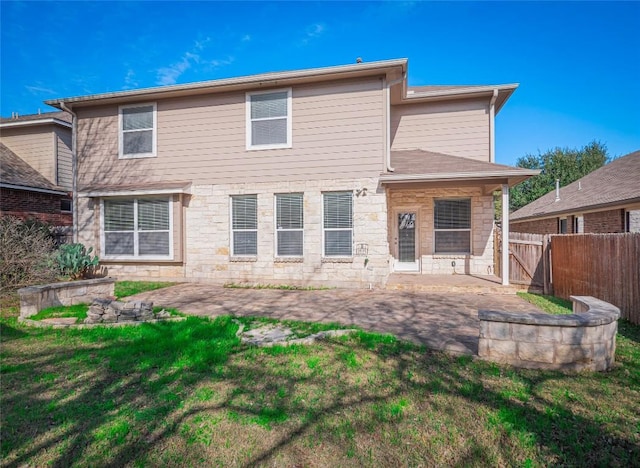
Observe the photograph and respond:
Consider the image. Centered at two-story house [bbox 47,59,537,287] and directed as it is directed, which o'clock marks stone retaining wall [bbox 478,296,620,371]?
The stone retaining wall is roughly at 5 o'clock from the two-story house.

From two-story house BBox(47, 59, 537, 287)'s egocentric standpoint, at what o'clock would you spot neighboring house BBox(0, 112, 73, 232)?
The neighboring house is roughly at 10 o'clock from the two-story house.

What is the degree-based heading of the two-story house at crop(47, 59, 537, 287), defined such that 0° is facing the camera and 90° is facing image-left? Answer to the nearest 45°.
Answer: approximately 180°

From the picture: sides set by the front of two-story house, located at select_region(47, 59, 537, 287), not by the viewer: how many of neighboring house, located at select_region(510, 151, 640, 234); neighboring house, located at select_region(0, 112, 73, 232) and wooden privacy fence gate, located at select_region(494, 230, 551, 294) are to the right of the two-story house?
2

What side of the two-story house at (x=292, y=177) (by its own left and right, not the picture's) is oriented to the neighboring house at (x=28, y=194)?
left

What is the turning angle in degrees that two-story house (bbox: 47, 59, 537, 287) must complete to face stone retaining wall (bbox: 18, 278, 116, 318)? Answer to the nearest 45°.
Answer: approximately 135° to its left

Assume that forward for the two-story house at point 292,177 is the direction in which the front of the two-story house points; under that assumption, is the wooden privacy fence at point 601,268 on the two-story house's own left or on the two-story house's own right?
on the two-story house's own right

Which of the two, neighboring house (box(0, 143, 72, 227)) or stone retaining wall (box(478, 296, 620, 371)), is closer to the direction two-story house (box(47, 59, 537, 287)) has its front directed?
the neighboring house

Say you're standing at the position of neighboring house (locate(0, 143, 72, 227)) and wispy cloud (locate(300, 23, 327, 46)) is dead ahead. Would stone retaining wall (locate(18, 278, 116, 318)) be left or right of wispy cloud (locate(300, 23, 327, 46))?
right
